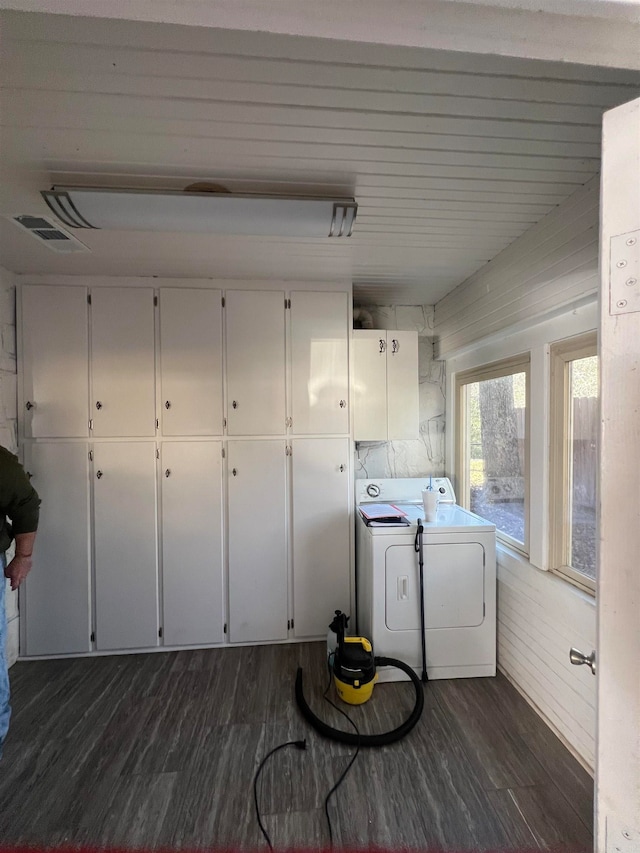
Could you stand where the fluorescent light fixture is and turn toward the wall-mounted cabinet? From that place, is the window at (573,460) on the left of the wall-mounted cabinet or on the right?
right

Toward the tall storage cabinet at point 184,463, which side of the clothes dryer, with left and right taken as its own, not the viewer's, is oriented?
right

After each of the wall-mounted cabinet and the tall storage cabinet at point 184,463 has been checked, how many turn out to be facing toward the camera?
2

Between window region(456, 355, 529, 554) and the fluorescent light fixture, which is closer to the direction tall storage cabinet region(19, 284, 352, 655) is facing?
the fluorescent light fixture

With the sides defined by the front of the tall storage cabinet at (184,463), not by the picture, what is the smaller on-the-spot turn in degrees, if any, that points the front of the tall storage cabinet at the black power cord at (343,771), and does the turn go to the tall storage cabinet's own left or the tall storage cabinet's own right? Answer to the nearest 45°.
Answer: approximately 45° to the tall storage cabinet's own left

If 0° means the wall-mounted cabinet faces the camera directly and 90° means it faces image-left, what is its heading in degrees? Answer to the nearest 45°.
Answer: approximately 0°

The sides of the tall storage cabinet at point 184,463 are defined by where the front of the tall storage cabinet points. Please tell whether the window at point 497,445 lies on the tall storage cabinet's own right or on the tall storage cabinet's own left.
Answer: on the tall storage cabinet's own left

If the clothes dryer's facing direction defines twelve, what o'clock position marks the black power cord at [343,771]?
The black power cord is roughly at 1 o'clock from the clothes dryer.

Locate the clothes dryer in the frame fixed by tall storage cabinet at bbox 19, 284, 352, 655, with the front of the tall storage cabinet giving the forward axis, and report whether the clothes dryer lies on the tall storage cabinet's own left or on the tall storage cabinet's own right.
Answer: on the tall storage cabinet's own left
